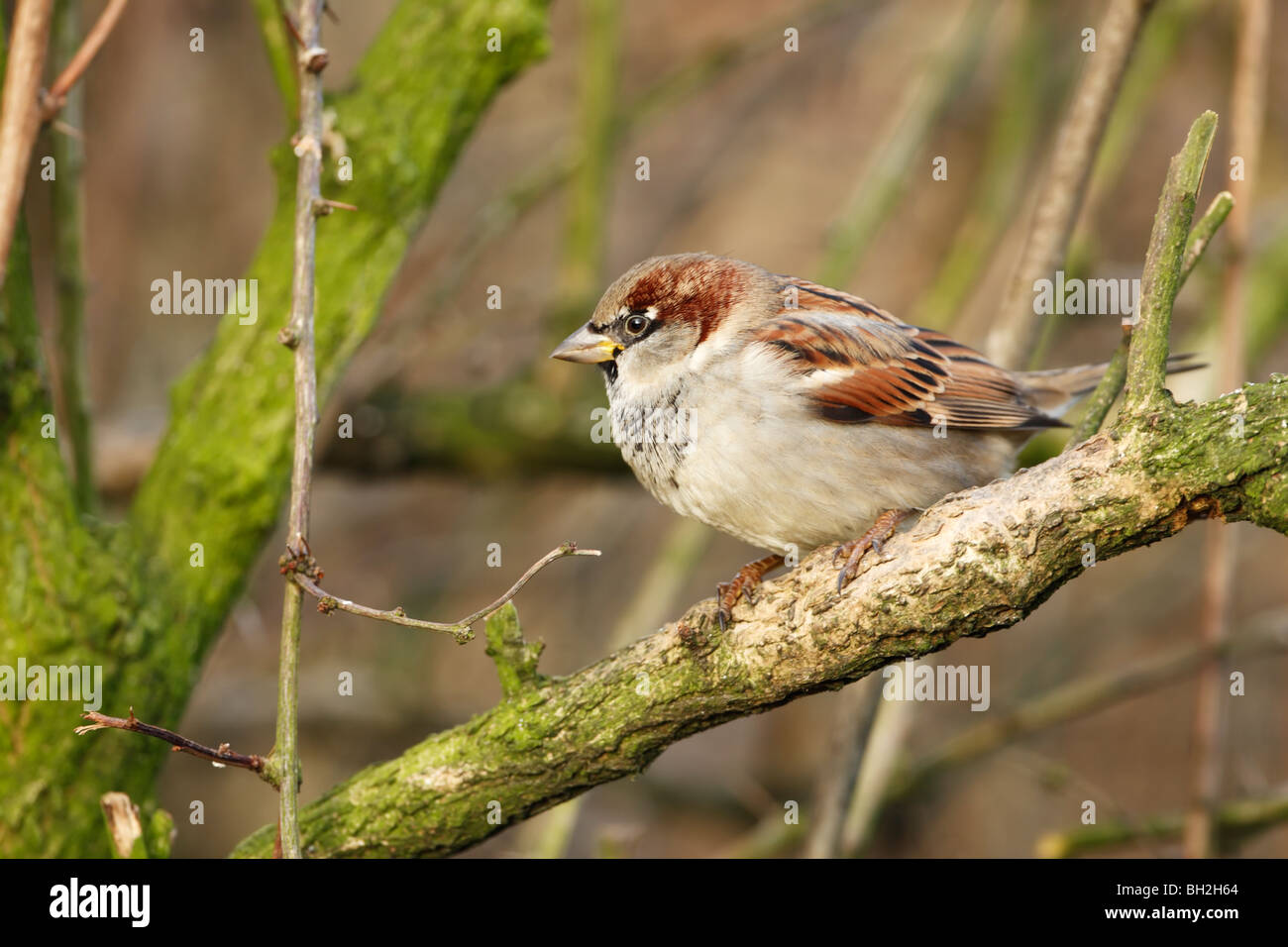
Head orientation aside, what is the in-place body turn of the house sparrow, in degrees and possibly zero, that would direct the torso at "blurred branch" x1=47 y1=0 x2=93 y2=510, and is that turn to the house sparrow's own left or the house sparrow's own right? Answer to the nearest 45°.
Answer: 0° — it already faces it

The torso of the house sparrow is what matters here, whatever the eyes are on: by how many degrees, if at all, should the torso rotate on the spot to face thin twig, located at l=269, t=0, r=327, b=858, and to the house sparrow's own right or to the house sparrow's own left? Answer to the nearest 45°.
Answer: approximately 45° to the house sparrow's own left

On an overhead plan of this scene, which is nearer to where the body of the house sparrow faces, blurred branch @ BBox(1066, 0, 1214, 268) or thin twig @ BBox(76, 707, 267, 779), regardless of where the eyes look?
the thin twig

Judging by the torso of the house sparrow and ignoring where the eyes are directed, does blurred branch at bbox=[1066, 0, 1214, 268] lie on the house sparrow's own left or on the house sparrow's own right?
on the house sparrow's own right

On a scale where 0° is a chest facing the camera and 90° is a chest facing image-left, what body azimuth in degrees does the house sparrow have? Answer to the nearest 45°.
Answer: approximately 90°

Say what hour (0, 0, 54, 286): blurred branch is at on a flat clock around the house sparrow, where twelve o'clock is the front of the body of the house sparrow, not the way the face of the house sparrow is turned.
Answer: The blurred branch is roughly at 1 o'clock from the house sparrow.

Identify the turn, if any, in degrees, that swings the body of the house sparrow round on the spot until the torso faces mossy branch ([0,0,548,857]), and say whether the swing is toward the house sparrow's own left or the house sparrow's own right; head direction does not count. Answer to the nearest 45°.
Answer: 0° — it already faces it

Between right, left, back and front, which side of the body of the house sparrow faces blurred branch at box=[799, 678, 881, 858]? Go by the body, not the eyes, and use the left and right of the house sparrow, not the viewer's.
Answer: right

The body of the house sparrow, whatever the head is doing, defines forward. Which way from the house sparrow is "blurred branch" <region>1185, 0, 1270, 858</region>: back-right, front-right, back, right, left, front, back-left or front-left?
back-right
